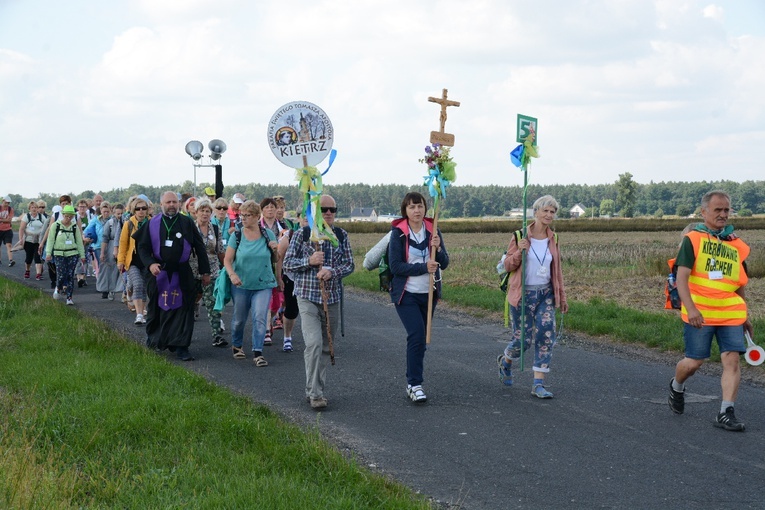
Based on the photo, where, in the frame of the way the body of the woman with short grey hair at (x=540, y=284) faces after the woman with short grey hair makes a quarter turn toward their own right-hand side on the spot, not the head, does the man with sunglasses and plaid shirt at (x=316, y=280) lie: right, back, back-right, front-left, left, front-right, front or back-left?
front-right

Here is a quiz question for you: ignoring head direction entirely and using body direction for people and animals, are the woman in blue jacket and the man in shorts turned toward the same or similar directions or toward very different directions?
same or similar directions

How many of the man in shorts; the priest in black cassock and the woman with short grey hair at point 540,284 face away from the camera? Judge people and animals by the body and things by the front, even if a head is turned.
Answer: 0

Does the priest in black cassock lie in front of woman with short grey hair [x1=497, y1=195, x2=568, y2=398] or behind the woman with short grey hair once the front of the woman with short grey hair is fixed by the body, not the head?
behind

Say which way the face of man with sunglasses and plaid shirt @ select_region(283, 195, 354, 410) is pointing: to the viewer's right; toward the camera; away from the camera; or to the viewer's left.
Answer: toward the camera

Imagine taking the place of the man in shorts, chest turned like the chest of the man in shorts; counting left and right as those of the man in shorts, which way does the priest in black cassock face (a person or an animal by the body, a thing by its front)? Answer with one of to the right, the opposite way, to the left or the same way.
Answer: the same way

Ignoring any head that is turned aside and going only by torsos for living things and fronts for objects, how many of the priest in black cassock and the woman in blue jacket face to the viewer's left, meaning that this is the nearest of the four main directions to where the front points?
0

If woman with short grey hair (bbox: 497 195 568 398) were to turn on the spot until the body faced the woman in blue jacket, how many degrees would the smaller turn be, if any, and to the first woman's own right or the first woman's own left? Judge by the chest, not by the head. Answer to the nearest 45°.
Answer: approximately 135° to the first woman's own right

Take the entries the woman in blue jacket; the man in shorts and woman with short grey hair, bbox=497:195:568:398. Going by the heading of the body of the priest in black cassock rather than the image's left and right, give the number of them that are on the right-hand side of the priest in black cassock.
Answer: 0

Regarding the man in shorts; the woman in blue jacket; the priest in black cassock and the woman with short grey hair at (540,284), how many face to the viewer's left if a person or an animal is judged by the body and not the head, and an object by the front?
0

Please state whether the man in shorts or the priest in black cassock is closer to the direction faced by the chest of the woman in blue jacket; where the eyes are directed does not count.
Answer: the man in shorts

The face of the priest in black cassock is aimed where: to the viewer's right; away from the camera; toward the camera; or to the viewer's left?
toward the camera

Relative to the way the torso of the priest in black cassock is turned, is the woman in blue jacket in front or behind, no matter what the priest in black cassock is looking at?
in front

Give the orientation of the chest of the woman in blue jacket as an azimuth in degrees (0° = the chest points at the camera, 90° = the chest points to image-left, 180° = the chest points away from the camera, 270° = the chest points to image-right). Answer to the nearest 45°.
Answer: approximately 315°

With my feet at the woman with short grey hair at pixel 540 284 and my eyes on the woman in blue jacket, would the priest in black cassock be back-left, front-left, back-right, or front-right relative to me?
front-right

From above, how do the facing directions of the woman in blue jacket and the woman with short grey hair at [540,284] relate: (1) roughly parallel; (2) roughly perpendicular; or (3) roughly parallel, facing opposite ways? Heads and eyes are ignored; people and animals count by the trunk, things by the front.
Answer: roughly parallel

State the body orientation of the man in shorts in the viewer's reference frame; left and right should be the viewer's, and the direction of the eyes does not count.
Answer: facing the viewer and to the right of the viewer

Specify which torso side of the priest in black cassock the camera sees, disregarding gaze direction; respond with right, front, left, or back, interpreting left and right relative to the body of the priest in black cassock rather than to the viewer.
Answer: front
